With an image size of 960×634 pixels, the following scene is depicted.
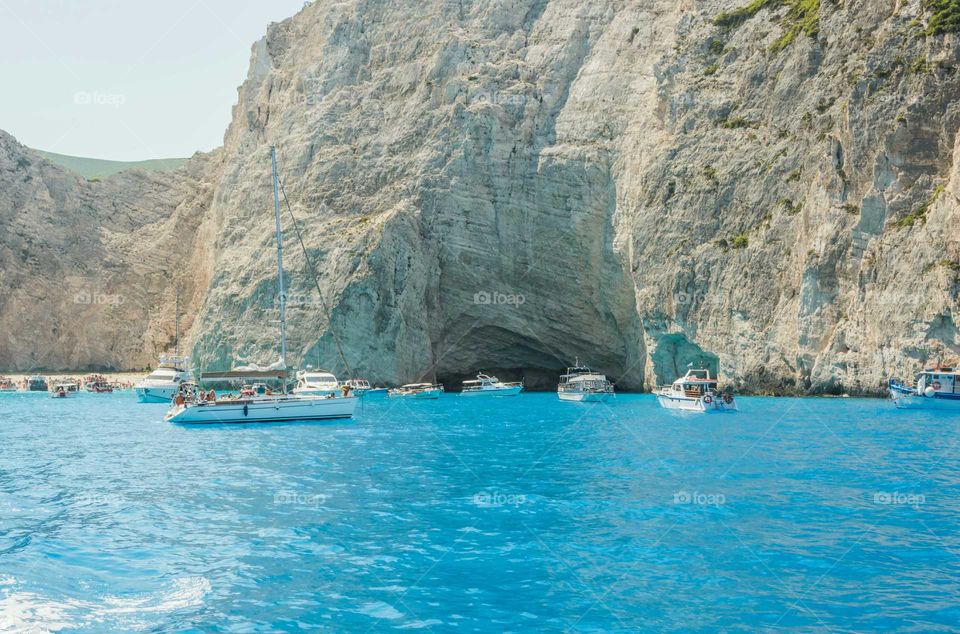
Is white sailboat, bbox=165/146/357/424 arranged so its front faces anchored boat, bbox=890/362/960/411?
yes

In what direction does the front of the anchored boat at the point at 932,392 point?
to the viewer's left

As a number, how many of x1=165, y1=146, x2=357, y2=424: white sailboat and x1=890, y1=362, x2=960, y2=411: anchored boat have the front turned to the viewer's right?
1

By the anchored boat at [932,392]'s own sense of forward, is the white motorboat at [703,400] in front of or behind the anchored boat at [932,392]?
in front

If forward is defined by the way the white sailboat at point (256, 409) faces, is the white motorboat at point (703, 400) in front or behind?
in front

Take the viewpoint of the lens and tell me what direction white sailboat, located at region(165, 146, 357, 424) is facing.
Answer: facing to the right of the viewer

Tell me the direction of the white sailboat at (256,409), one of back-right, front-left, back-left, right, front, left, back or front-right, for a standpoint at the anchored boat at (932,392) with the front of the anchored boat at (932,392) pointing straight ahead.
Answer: front-left

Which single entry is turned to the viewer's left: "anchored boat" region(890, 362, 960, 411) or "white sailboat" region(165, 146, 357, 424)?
the anchored boat
